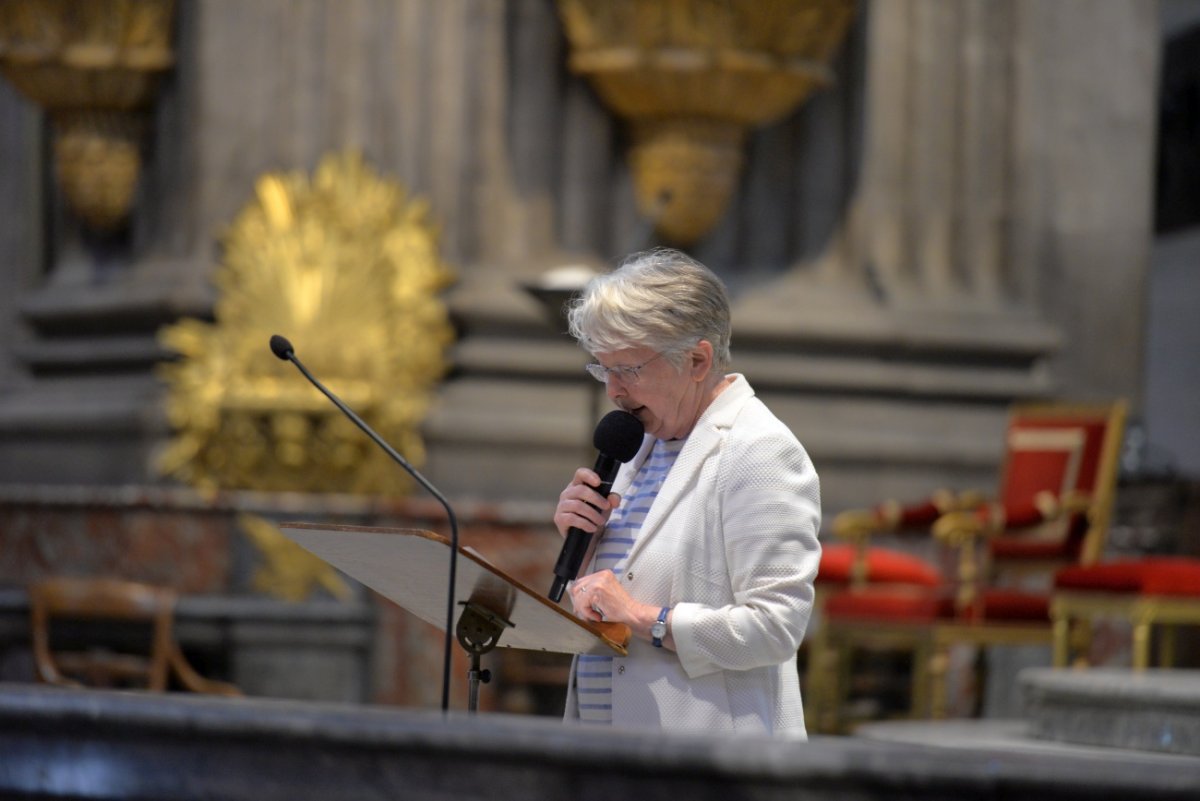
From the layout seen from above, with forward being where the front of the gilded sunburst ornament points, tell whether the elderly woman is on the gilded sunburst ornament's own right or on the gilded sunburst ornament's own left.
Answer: on the gilded sunburst ornament's own left

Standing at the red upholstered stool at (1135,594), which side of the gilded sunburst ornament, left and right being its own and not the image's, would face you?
left

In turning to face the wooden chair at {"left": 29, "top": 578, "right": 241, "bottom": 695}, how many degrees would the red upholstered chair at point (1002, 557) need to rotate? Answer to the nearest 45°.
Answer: approximately 45° to its right

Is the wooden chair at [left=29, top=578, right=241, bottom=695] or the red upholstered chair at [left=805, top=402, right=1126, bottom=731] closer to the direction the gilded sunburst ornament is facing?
the wooden chair

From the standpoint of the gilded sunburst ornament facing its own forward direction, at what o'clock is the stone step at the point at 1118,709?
The stone step is roughly at 11 o'clock from the gilded sunburst ornament.

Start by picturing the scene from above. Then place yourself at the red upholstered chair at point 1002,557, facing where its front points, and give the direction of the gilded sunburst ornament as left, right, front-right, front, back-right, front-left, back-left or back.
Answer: front-right

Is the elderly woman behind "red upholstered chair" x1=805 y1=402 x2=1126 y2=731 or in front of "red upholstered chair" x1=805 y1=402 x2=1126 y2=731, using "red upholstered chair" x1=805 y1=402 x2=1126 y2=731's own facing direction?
in front

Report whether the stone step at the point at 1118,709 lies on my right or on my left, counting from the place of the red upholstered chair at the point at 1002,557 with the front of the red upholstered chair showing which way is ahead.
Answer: on my left

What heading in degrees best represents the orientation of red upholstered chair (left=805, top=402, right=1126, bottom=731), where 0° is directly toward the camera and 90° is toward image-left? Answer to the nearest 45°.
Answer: approximately 45°

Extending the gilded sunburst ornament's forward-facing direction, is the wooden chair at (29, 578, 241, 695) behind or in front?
in front

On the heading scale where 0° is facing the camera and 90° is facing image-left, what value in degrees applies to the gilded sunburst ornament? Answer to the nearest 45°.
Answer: approximately 45°

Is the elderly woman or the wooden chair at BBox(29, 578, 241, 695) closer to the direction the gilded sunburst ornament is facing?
the elderly woman
